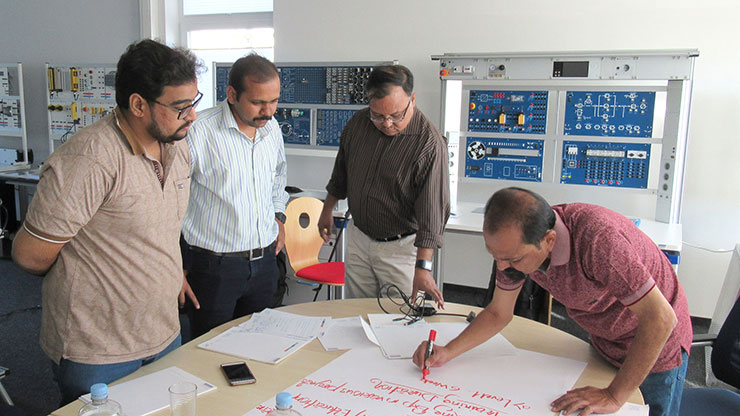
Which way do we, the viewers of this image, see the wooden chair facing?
facing the viewer and to the right of the viewer

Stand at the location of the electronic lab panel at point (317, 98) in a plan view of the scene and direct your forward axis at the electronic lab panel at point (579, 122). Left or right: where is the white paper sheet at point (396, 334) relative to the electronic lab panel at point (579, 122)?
right

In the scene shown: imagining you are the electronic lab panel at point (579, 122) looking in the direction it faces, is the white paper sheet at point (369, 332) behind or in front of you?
in front

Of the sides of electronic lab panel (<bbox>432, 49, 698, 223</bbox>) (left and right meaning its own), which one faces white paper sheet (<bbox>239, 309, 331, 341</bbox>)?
front

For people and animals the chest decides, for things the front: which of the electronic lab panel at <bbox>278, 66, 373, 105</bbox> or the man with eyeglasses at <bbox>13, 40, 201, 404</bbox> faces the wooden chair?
the electronic lab panel

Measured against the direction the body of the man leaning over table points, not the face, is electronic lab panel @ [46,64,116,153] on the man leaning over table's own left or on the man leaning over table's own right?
on the man leaning over table's own right

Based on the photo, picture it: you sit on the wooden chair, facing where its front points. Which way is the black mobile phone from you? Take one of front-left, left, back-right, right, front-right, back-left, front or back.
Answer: front-right

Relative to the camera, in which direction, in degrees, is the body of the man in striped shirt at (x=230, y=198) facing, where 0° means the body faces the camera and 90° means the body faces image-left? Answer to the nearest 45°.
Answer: approximately 315°

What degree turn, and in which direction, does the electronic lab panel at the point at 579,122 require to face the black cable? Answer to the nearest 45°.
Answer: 0° — it already faces it

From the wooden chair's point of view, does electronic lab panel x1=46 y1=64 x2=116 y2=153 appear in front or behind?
behind

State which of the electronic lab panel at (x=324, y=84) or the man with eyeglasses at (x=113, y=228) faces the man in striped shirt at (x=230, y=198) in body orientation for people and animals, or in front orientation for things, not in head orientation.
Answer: the electronic lab panel

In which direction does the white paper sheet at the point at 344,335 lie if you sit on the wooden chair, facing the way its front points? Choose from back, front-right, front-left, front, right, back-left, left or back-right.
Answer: front-right
